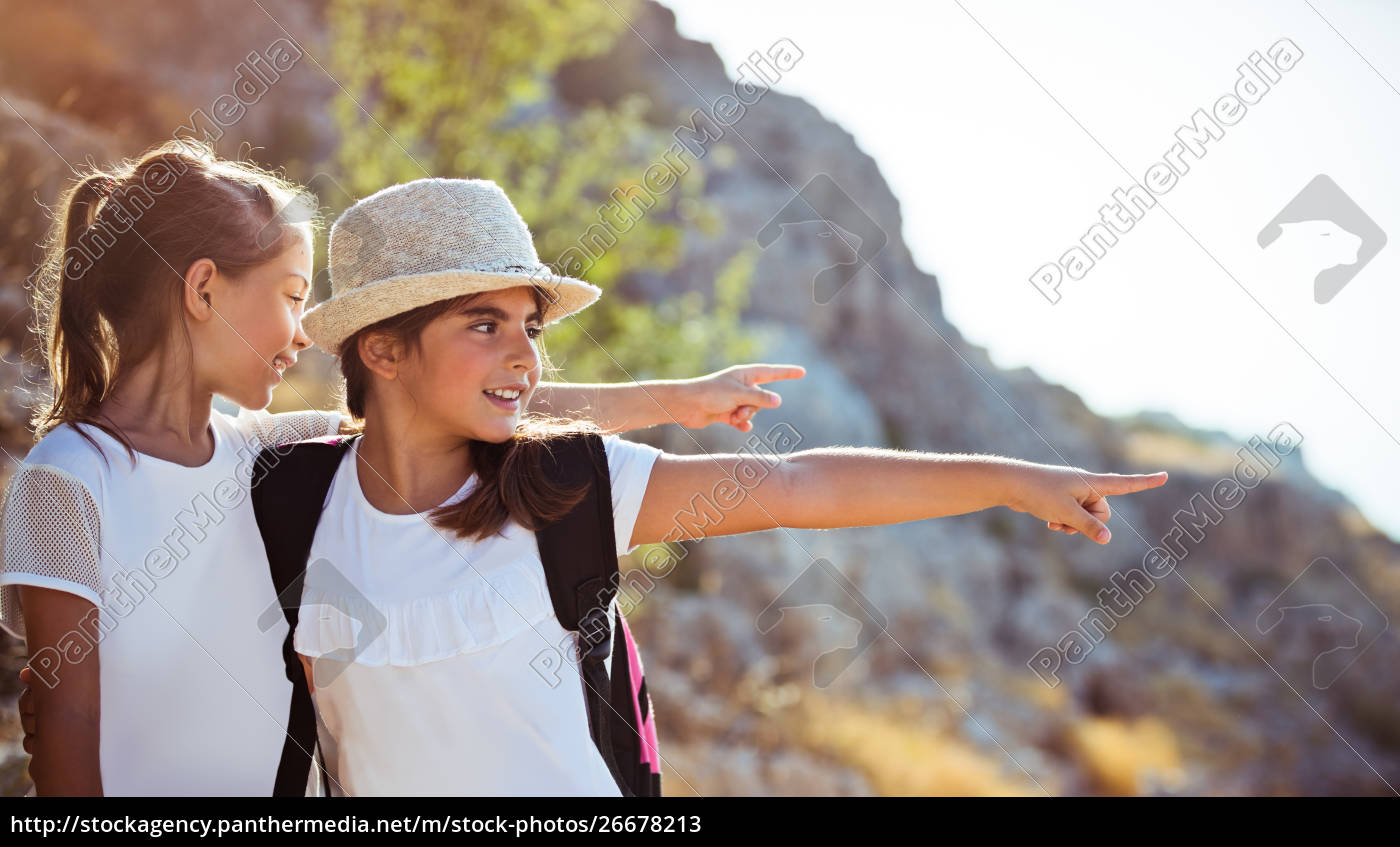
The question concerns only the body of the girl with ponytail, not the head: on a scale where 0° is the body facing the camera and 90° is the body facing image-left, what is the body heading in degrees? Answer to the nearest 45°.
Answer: approximately 315°

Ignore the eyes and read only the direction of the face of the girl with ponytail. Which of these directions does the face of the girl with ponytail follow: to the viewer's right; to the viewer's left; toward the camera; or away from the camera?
to the viewer's right
